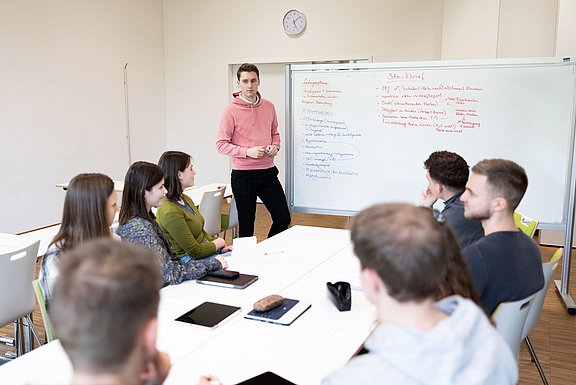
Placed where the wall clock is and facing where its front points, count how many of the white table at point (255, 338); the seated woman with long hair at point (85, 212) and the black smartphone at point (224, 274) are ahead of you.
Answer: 3

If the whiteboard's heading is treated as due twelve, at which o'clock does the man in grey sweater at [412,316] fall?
The man in grey sweater is roughly at 12 o'clock from the whiteboard.

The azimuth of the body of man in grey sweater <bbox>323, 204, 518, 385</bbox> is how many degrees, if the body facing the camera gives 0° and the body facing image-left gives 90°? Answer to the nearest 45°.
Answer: approximately 135°

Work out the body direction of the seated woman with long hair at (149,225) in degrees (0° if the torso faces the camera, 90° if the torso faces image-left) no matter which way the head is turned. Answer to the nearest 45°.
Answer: approximately 270°

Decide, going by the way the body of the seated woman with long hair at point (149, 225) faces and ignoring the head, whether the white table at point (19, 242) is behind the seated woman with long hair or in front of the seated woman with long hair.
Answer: behind
